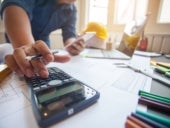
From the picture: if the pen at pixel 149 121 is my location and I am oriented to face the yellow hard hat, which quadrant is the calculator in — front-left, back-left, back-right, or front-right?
front-left

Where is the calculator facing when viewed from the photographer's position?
facing away from the viewer and to the left of the viewer

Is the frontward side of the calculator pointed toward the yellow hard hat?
no
